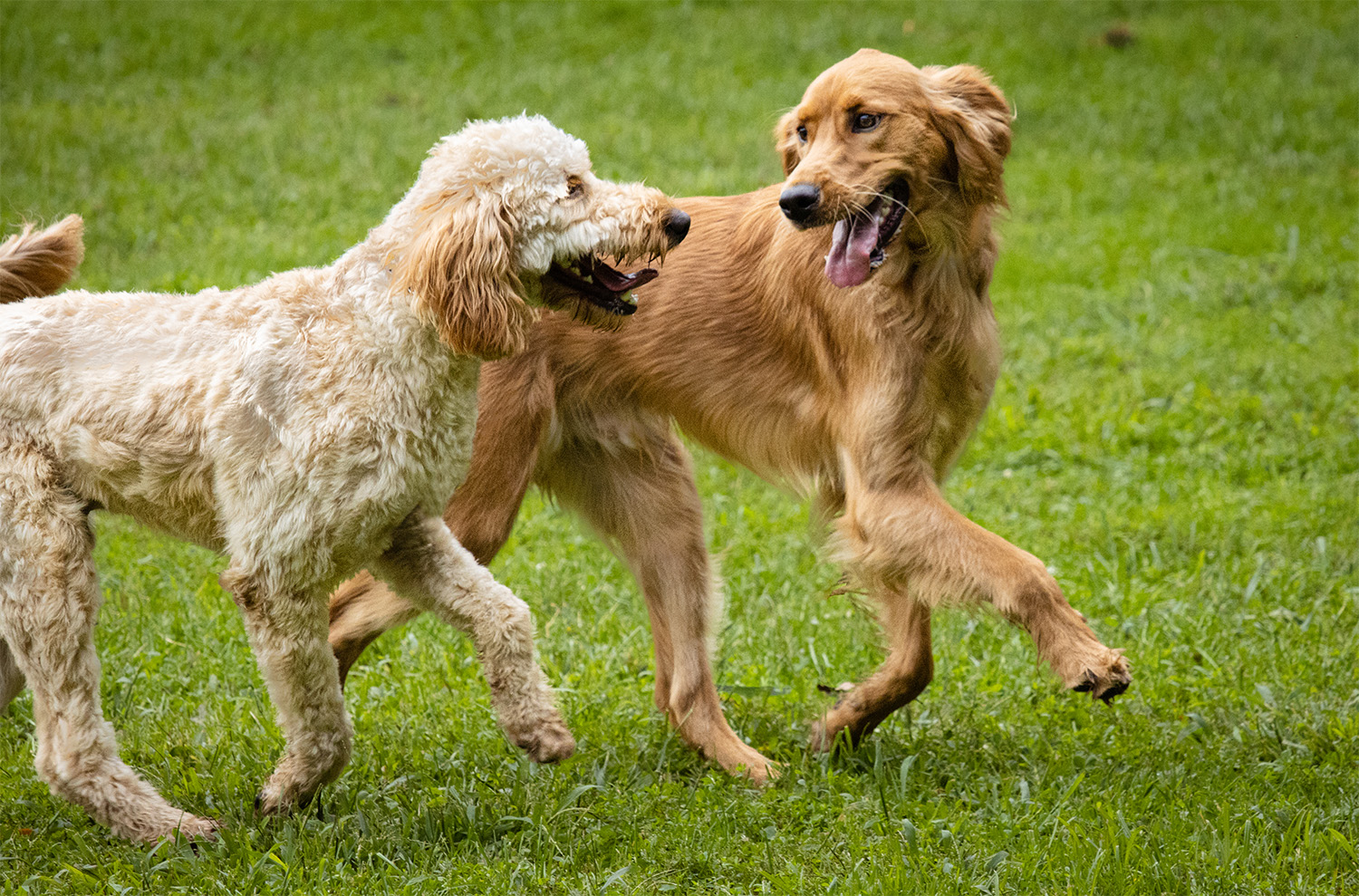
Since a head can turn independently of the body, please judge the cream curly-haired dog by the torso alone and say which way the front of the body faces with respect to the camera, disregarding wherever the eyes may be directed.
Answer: to the viewer's right

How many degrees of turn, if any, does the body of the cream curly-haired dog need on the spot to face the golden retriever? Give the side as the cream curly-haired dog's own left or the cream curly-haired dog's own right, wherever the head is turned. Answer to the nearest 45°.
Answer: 0° — it already faces it
